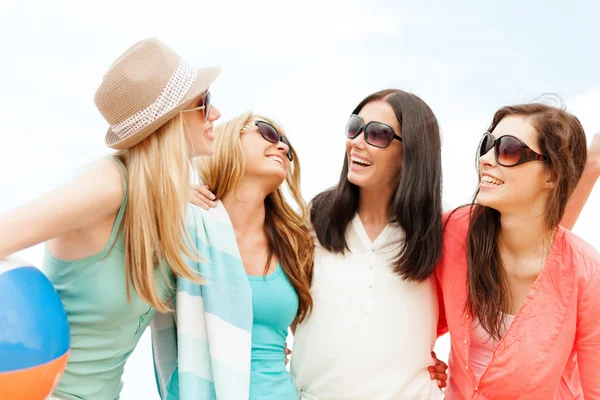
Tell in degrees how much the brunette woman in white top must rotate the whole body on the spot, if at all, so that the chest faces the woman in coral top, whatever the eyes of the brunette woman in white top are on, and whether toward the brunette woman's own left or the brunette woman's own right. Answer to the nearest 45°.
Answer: approximately 90° to the brunette woman's own left

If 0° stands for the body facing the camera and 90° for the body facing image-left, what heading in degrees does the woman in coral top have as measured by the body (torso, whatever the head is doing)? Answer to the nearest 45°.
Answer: approximately 45°

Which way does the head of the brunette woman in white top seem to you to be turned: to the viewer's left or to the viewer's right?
to the viewer's left

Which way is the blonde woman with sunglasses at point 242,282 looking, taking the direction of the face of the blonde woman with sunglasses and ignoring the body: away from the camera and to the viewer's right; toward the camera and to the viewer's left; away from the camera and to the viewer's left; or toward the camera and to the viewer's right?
toward the camera and to the viewer's right

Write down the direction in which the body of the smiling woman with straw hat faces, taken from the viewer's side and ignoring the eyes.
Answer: to the viewer's right

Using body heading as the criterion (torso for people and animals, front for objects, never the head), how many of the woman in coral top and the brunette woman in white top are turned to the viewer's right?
0

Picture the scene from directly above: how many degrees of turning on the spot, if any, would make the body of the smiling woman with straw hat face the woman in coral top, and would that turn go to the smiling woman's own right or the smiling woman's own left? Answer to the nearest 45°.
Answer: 0° — they already face them

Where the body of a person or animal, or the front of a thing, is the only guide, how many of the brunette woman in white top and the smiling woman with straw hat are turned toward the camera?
1

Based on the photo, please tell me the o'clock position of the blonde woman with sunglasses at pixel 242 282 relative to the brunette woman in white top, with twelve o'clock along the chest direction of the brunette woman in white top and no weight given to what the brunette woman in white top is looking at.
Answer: The blonde woman with sunglasses is roughly at 2 o'clock from the brunette woman in white top.

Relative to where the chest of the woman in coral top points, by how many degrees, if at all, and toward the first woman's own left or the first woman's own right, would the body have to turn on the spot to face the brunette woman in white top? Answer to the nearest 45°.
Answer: approximately 45° to the first woman's own right

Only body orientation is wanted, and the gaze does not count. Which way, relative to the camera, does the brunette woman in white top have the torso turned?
toward the camera

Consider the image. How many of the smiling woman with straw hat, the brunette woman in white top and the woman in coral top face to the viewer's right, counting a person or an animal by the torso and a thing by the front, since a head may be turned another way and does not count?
1

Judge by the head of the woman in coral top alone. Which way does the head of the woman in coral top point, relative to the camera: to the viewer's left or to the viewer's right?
to the viewer's left

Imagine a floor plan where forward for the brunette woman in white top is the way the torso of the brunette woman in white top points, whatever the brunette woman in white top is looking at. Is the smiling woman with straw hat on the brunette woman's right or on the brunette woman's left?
on the brunette woman's right

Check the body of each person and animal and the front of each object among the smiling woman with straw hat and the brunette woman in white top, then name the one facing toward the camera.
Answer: the brunette woman in white top
